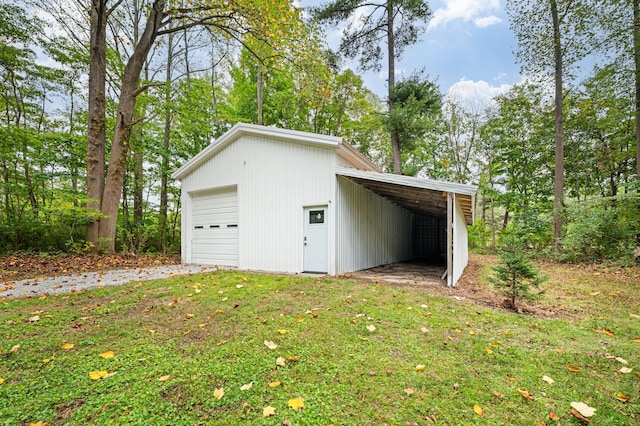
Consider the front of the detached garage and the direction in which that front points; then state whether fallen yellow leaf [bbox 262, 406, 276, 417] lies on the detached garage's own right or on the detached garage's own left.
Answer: on the detached garage's own left

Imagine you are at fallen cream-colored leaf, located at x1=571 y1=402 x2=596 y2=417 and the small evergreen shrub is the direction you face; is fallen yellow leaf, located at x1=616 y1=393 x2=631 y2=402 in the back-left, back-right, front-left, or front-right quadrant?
front-right

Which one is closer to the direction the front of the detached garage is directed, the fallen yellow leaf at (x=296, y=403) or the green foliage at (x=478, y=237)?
the fallen yellow leaf

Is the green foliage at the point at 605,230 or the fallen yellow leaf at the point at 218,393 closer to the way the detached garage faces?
the fallen yellow leaf

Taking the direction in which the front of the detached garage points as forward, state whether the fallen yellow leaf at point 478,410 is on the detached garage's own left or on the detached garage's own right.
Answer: on the detached garage's own left

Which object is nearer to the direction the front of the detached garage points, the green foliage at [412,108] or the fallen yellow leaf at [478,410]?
the fallen yellow leaf

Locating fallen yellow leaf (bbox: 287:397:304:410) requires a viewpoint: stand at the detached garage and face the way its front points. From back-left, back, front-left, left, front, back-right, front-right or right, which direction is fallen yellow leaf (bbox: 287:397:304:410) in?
front-left

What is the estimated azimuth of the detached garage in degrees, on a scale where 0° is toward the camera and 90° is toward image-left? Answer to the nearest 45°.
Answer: approximately 45°

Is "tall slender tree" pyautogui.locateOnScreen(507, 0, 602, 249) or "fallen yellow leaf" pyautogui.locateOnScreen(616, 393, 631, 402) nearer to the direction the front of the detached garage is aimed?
the fallen yellow leaf

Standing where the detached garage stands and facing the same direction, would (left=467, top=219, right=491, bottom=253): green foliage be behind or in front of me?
behind

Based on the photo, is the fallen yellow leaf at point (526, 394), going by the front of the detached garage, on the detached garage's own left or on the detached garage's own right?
on the detached garage's own left

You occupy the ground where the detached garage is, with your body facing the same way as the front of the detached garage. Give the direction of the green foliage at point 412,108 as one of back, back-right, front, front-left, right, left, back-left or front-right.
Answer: back

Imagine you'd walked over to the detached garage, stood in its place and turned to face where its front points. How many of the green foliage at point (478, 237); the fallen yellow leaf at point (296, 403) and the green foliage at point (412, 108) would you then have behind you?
2

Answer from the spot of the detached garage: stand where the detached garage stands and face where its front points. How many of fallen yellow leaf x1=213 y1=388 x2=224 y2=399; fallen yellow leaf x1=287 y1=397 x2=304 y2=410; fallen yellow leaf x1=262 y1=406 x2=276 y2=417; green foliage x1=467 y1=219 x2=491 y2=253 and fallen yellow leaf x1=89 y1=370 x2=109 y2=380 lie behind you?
1

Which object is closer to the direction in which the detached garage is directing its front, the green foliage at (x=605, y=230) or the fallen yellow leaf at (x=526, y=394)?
the fallen yellow leaf

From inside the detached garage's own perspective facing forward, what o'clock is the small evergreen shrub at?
The small evergreen shrub is roughly at 9 o'clock from the detached garage.
